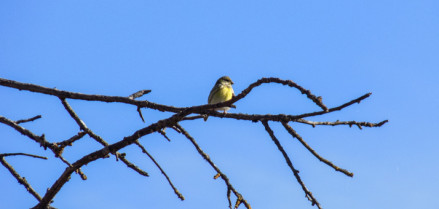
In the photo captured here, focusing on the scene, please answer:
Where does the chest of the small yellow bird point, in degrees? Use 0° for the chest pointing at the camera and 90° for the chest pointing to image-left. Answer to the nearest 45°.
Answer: approximately 315°
